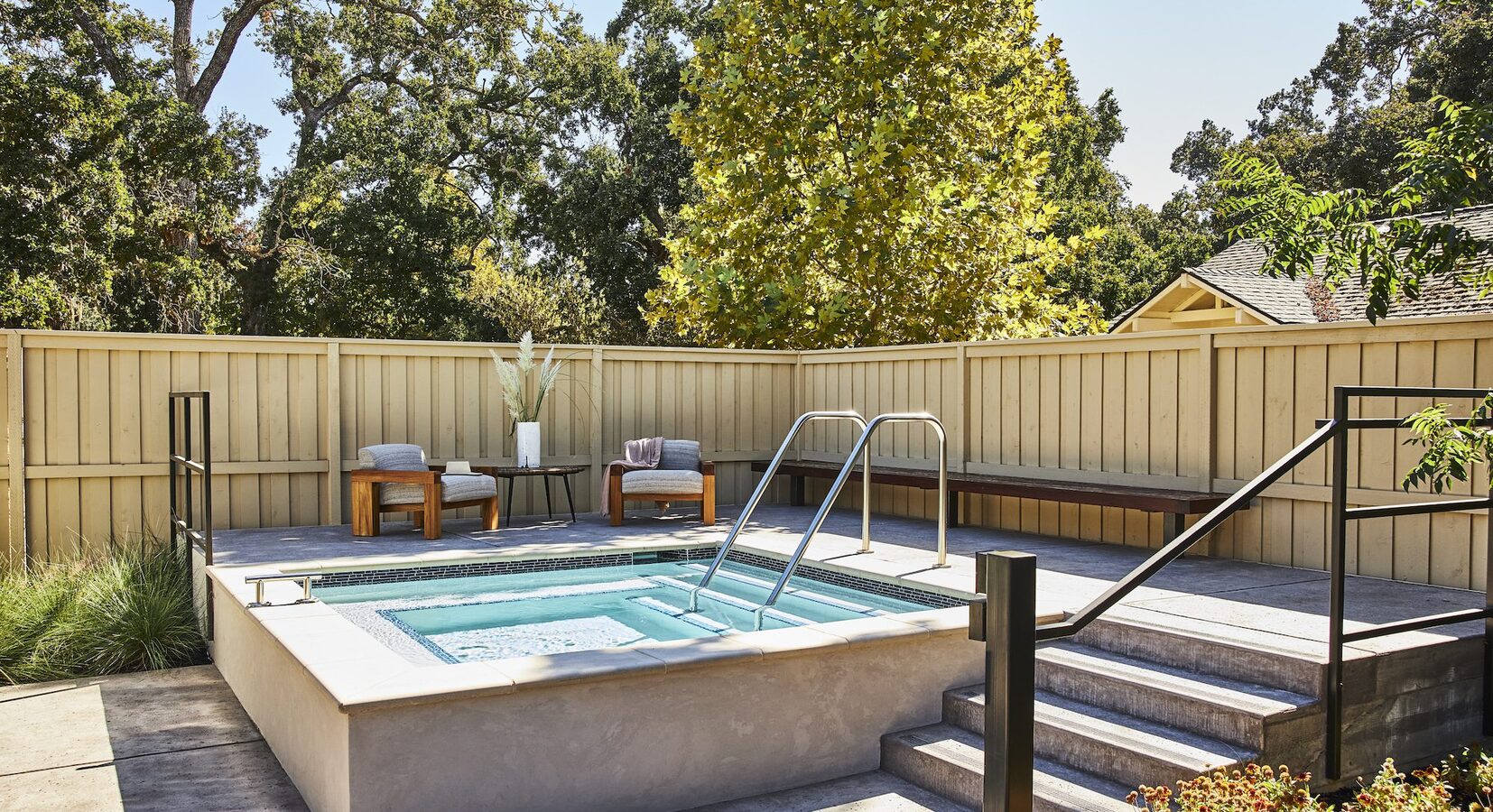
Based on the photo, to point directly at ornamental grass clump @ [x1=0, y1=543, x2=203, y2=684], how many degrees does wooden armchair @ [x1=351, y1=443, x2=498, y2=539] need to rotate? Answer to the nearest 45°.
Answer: approximately 90° to its right

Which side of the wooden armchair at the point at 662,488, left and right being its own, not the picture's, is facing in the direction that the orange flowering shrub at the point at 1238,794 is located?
front

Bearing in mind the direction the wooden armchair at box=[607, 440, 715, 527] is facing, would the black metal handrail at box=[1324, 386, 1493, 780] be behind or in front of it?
in front

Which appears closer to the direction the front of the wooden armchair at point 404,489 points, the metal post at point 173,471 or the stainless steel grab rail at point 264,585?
the stainless steel grab rail

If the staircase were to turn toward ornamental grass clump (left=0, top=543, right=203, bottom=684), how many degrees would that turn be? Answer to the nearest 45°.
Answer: approximately 45° to its right

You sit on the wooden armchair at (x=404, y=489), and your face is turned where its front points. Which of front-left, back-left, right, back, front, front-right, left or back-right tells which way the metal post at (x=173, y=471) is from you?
back-right

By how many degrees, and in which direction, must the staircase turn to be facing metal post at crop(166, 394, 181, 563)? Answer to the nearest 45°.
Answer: approximately 45° to its right

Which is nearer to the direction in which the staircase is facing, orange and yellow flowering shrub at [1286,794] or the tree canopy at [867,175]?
the orange and yellow flowering shrub

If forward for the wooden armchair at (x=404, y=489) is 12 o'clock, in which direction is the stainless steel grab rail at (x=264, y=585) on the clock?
The stainless steel grab rail is roughly at 2 o'clock from the wooden armchair.

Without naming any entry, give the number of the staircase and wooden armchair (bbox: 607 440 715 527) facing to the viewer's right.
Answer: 0

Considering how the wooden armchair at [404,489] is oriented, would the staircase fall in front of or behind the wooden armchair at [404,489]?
in front

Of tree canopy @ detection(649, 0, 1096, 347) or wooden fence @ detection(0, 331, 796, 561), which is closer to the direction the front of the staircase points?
the wooden fence

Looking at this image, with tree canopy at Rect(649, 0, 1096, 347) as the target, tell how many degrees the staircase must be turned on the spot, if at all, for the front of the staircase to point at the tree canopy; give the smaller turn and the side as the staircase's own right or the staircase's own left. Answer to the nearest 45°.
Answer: approximately 135° to the staircase's own right
